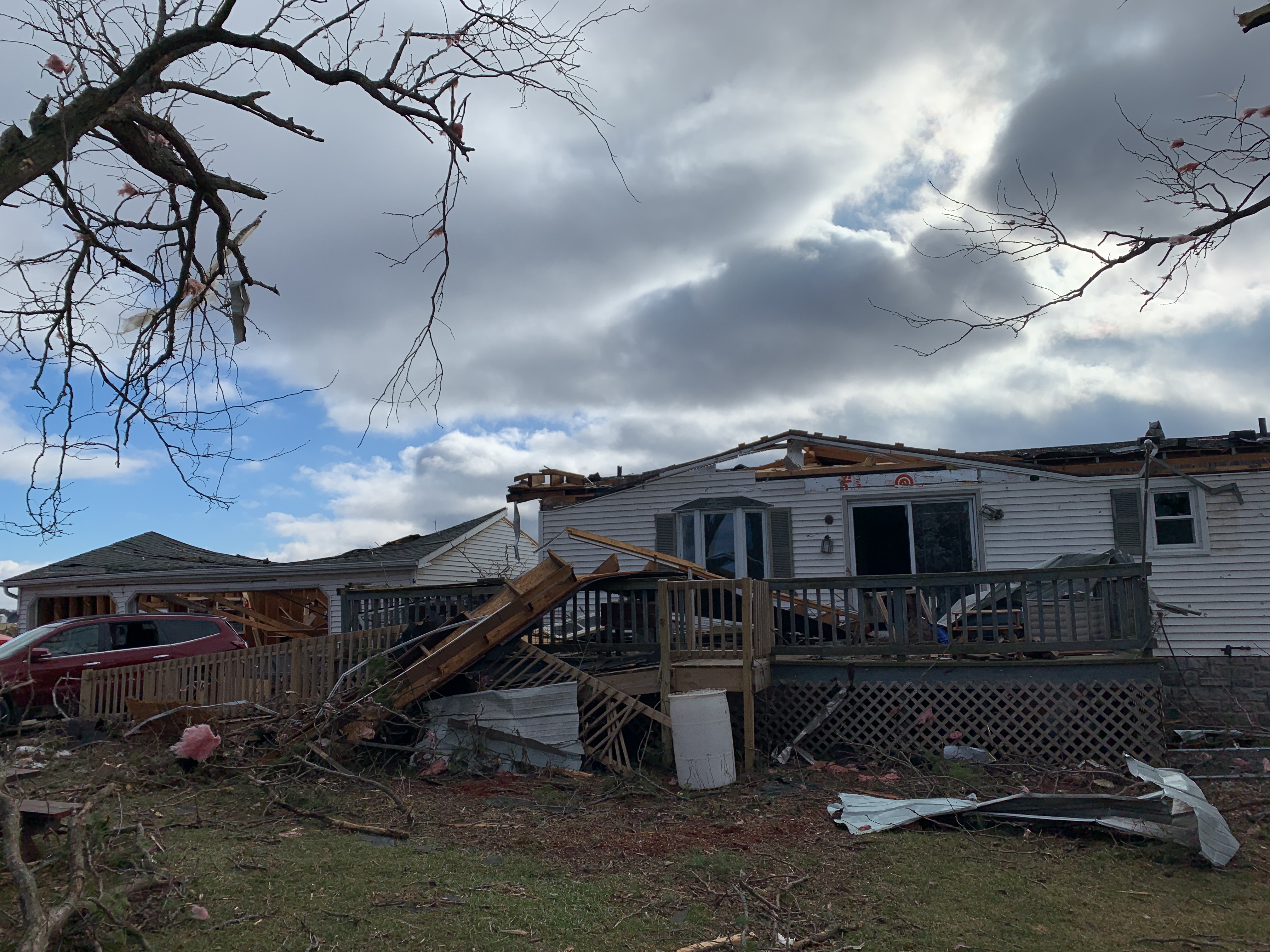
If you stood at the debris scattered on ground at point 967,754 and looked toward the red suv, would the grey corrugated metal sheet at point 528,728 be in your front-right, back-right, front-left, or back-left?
front-left

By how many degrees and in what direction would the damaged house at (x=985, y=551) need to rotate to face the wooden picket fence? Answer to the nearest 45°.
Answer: approximately 45° to its right

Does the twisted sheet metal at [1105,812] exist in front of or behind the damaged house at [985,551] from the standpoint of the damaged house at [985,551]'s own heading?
in front

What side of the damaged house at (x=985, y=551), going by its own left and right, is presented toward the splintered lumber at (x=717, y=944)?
front

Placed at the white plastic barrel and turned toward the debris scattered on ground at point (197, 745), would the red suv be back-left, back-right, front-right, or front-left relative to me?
front-right

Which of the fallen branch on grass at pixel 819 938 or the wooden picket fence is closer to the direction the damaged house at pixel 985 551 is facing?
the fallen branch on grass

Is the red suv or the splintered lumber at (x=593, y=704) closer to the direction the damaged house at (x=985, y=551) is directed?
the splintered lumber

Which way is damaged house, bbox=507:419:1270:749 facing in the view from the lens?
facing the viewer

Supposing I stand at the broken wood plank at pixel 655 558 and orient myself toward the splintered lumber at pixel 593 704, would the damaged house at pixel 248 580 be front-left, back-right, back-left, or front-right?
back-right

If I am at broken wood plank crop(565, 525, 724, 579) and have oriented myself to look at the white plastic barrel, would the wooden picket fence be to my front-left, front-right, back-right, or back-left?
front-right

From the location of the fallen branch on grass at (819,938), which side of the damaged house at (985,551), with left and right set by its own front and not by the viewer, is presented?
front

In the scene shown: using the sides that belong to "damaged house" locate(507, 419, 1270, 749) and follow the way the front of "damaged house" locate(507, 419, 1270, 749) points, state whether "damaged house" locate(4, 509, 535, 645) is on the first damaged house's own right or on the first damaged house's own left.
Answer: on the first damaged house's own right

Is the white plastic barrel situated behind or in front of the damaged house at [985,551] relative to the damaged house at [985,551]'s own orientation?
in front

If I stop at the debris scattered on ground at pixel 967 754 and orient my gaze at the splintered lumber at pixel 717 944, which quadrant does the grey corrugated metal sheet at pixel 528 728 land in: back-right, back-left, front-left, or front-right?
front-right

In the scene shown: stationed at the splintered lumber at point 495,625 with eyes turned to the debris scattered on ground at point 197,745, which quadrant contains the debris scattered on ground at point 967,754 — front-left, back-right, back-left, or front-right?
back-left
